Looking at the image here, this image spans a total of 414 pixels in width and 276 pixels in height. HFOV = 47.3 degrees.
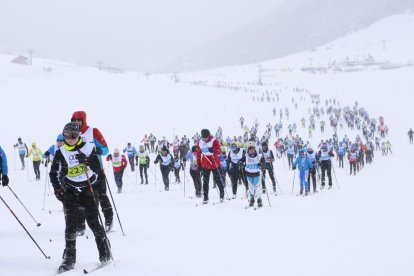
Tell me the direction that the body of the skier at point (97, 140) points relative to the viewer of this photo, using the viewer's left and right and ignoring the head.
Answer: facing the viewer and to the left of the viewer

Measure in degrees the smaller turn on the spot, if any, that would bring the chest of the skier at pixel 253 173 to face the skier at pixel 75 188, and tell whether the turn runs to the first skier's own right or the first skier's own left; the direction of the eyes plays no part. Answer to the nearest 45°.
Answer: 0° — they already face them

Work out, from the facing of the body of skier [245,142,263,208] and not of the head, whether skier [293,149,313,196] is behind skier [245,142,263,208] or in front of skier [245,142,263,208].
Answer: behind

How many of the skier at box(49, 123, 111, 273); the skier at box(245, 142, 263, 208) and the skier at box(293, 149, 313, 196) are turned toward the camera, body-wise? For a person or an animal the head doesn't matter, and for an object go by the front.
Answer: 3

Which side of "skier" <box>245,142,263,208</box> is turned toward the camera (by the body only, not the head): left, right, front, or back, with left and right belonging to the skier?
front

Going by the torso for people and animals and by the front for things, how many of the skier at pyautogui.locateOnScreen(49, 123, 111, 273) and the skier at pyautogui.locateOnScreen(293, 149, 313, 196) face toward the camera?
2

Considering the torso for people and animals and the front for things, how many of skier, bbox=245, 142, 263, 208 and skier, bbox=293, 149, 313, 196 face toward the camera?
2

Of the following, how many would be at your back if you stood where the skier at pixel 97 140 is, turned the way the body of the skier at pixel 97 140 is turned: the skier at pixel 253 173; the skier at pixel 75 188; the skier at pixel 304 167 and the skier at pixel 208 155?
3

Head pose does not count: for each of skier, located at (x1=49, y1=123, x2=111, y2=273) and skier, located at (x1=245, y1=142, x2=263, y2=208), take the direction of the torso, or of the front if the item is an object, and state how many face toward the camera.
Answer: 2

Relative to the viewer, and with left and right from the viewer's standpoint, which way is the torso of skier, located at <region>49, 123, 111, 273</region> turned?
facing the viewer

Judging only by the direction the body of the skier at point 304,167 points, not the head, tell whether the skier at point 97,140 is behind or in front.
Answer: in front

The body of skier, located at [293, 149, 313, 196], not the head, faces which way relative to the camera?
toward the camera
